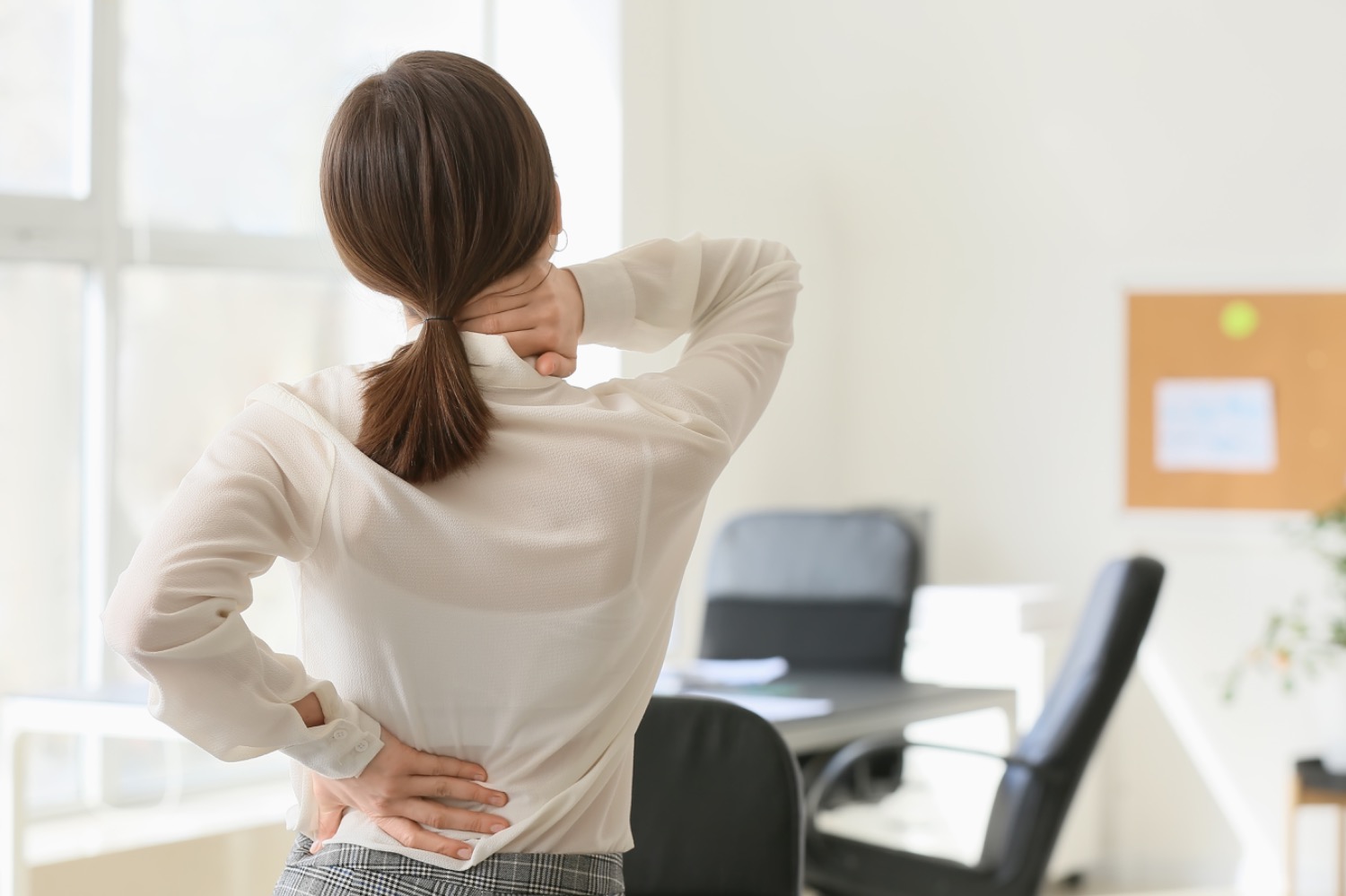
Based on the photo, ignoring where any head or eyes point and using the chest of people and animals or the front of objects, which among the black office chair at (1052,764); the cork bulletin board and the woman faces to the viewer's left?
the black office chair

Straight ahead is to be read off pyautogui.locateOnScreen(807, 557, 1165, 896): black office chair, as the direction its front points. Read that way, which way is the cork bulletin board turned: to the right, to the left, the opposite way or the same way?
to the left

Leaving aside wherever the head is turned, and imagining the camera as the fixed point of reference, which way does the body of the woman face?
away from the camera

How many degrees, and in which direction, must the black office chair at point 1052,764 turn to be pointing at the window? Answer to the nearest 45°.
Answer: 0° — it already faces it

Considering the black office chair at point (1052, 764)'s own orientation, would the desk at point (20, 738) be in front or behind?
in front

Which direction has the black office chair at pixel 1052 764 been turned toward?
to the viewer's left

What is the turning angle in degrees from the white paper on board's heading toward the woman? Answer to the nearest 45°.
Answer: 0° — it already faces them

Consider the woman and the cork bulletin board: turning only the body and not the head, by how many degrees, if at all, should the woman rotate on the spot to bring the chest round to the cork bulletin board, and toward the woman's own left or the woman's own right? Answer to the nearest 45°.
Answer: approximately 45° to the woman's own right

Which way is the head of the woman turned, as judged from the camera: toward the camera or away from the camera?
away from the camera
